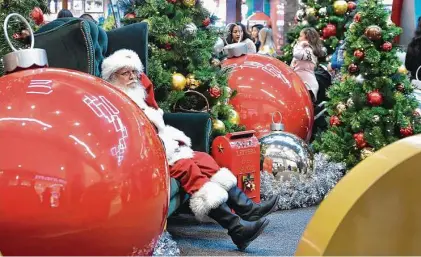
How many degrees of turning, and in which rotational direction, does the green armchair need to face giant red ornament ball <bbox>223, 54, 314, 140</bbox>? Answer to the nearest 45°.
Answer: approximately 90° to its left

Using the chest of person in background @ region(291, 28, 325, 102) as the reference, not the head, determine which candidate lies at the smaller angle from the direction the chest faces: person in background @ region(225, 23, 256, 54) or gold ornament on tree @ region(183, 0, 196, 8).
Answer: the person in background

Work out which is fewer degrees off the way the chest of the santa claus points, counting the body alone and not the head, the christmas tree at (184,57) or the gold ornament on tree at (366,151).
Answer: the gold ornament on tree

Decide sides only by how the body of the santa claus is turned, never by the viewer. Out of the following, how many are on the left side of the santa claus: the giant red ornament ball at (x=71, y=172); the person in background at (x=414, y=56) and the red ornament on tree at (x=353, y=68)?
2

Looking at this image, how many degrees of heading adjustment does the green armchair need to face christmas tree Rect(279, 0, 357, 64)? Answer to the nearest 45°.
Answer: approximately 90° to its left

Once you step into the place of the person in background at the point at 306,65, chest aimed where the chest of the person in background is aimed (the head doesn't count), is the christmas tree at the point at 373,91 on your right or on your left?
on your left
